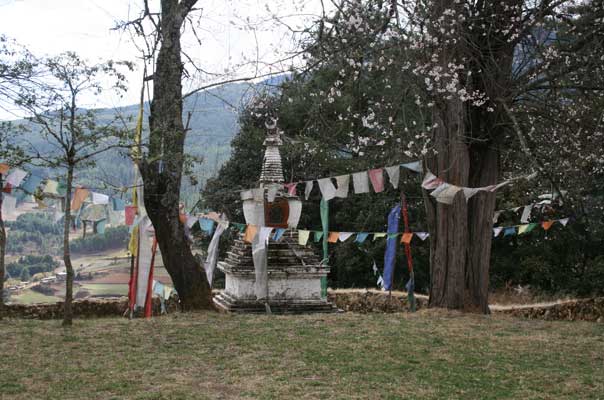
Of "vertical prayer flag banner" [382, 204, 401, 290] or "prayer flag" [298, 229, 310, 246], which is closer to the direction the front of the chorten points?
the prayer flag

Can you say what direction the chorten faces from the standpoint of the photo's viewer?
facing the viewer

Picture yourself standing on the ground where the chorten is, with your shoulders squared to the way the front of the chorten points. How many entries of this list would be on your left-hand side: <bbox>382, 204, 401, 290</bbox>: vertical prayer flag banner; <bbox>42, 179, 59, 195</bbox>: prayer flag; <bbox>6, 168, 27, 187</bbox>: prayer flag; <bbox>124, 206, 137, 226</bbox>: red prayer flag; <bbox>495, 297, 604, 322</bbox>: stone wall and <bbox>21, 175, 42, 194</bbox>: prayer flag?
2

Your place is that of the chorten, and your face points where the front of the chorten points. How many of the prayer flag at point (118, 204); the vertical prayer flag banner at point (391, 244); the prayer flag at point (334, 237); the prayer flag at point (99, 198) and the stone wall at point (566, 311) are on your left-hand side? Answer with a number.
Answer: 3

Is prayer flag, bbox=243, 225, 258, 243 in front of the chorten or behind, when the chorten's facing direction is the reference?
in front

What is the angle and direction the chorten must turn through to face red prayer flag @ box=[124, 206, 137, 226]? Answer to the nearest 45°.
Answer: approximately 45° to its right

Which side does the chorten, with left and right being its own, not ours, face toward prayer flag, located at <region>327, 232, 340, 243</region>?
left

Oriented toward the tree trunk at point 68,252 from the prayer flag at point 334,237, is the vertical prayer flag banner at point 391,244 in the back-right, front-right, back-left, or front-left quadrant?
back-left

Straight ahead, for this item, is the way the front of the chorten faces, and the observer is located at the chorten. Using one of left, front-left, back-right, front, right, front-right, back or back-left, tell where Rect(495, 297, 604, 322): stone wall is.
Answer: left

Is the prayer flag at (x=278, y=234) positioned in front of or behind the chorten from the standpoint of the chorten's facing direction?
in front

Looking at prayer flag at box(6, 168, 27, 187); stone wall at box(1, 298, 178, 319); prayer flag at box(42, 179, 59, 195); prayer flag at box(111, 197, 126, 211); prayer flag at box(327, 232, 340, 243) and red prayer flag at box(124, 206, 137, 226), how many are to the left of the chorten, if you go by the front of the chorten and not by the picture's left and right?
1
